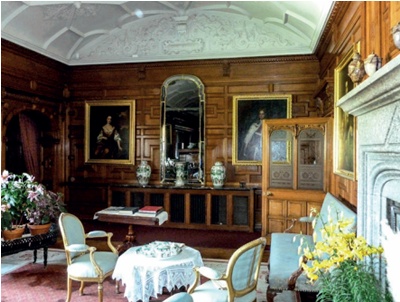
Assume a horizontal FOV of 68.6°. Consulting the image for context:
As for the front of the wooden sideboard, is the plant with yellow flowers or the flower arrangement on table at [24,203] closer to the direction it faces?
the plant with yellow flowers

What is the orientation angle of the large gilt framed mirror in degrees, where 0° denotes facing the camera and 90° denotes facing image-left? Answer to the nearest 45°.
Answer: approximately 0°

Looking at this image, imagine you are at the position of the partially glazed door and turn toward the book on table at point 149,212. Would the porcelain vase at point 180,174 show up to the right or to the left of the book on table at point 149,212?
right

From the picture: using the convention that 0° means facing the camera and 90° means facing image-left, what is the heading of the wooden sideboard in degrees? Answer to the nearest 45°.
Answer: approximately 0°

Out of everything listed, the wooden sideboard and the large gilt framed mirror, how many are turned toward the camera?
2

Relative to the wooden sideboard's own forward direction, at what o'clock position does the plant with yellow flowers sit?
The plant with yellow flowers is roughly at 12 o'clock from the wooden sideboard.

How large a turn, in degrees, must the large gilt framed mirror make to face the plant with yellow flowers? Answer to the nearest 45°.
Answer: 0° — it already faces it

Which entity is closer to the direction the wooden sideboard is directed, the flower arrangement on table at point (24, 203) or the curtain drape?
the flower arrangement on table
